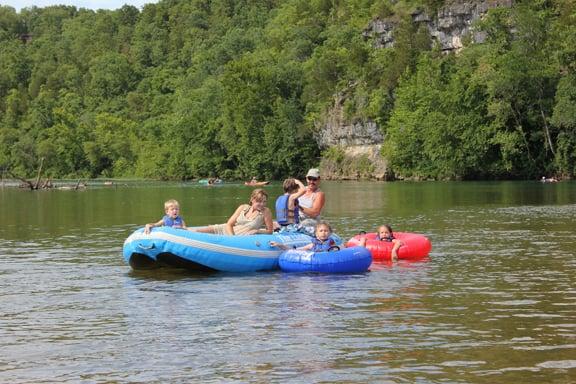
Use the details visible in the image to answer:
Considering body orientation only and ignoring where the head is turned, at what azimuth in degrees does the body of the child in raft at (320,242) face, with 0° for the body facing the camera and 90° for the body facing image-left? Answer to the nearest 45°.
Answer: approximately 0°

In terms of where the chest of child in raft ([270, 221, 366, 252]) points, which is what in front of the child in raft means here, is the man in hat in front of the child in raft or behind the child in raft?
behind

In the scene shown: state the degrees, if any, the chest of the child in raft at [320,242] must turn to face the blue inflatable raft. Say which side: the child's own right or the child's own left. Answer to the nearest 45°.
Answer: approximately 90° to the child's own right

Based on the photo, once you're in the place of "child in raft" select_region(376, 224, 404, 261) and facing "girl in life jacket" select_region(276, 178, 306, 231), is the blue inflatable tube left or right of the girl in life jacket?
left

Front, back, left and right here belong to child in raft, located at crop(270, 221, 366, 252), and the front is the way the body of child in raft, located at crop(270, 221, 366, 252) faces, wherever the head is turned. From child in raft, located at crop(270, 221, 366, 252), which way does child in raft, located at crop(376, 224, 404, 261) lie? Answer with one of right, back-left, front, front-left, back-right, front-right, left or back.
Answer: back-left

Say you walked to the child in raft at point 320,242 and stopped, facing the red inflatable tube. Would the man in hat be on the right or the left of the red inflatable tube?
left

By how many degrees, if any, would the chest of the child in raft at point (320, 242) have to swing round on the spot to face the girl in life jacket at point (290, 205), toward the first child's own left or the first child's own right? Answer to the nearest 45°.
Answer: approximately 135° to the first child's own right

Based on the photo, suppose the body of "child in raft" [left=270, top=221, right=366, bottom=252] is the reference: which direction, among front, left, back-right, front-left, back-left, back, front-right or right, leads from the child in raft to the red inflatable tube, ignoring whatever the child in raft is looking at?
back-left
